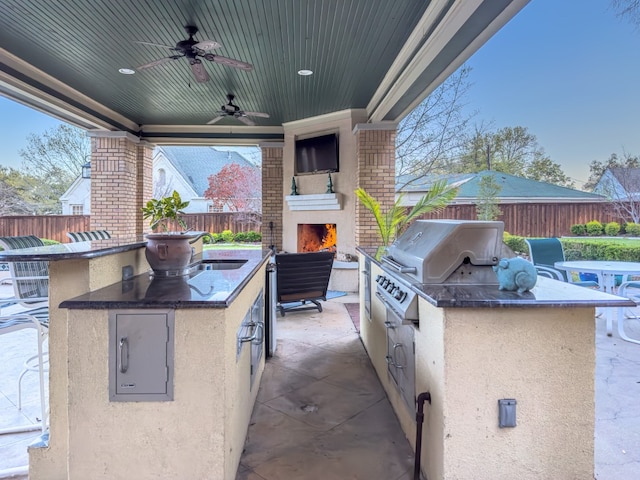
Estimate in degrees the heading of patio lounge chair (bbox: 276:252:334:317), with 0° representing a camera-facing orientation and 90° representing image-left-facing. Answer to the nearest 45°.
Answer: approximately 180°

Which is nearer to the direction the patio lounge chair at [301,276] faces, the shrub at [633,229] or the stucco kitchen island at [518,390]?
the shrub

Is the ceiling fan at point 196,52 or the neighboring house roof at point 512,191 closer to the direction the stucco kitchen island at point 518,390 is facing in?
the ceiling fan

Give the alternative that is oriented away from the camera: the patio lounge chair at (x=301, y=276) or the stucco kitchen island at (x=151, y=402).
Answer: the patio lounge chair

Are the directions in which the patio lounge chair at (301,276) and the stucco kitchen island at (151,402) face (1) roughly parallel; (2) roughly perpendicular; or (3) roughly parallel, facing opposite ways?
roughly perpendicular

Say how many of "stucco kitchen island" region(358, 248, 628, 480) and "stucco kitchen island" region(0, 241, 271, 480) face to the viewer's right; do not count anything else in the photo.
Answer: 1

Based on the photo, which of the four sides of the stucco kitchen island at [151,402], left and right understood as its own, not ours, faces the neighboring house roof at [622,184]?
front

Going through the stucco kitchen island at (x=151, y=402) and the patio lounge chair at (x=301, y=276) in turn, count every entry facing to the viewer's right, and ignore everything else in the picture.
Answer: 1

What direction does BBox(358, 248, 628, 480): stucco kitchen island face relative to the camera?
to the viewer's left

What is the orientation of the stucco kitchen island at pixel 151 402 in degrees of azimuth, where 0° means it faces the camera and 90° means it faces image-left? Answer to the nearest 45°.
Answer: approximately 270°

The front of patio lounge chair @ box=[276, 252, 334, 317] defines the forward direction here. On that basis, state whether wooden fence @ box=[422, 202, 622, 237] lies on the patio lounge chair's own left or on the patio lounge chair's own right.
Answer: on the patio lounge chair's own right

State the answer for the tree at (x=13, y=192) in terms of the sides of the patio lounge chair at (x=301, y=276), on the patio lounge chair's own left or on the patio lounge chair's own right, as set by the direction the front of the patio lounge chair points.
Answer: on the patio lounge chair's own left

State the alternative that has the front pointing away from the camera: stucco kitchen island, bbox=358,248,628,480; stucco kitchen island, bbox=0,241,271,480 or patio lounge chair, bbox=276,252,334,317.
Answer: the patio lounge chair
